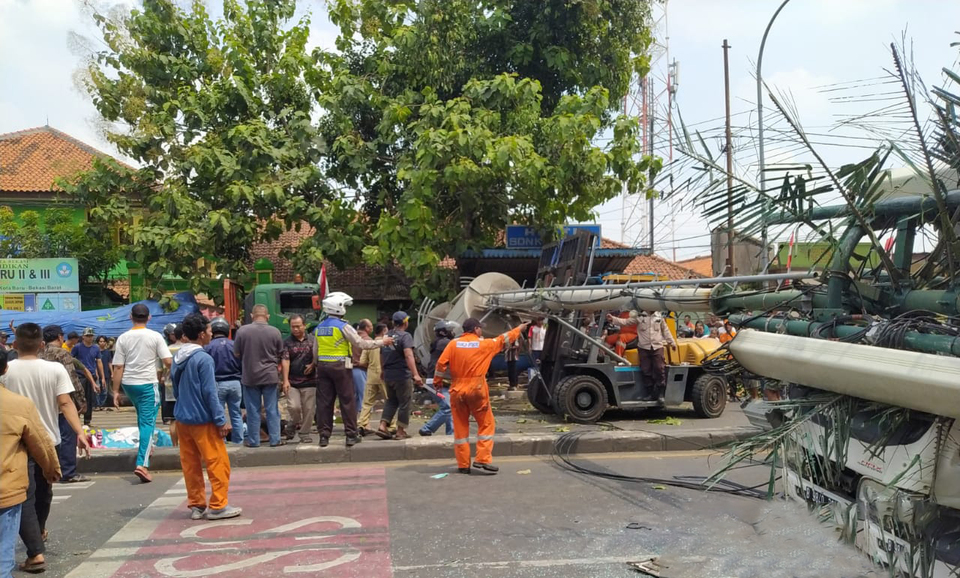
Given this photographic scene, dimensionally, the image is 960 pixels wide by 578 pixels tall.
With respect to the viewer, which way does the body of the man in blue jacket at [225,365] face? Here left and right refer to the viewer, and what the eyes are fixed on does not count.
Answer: facing away from the viewer

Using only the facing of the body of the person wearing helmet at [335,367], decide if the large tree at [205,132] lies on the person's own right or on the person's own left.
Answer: on the person's own left

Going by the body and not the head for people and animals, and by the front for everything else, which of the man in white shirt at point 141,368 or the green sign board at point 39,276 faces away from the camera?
the man in white shirt

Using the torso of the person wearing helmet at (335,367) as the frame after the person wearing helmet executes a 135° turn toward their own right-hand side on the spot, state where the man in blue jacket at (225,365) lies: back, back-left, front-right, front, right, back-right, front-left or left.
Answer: right

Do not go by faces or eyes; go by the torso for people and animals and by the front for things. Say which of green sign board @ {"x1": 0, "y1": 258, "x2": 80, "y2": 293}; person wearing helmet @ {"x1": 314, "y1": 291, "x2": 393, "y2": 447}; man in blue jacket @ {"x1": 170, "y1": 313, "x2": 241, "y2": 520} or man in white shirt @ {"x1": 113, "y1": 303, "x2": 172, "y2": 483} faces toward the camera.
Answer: the green sign board

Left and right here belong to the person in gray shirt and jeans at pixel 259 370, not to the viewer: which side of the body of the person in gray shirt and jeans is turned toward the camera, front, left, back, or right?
back

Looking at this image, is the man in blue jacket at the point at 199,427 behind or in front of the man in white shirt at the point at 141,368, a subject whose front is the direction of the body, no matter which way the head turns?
behind

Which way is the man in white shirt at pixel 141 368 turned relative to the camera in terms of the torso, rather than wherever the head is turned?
away from the camera

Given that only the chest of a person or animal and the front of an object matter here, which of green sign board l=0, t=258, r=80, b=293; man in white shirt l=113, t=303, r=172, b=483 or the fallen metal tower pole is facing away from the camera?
the man in white shirt

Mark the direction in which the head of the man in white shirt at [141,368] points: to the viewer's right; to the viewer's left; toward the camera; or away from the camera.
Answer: away from the camera

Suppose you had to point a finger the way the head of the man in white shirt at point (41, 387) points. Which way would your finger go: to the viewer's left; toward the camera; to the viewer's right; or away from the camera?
away from the camera

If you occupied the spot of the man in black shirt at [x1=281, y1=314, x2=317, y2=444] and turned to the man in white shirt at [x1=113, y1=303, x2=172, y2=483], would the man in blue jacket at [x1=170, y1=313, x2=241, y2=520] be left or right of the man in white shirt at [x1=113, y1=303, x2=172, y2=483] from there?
left

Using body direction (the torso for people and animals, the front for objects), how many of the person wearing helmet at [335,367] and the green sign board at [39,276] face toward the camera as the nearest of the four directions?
1

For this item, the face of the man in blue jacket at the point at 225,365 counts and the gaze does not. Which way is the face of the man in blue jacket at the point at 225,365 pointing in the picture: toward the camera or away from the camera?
away from the camera
